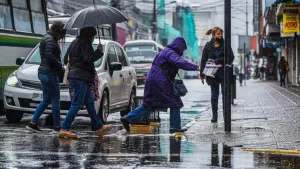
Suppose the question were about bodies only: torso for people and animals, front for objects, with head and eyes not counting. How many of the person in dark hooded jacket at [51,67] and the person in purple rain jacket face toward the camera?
0

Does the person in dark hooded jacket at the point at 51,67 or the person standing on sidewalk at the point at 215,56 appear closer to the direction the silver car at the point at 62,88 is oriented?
the person in dark hooded jacket

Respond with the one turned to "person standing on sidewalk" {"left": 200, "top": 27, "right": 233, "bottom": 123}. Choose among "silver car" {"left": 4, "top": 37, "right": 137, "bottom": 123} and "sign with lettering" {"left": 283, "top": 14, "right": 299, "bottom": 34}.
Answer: the sign with lettering

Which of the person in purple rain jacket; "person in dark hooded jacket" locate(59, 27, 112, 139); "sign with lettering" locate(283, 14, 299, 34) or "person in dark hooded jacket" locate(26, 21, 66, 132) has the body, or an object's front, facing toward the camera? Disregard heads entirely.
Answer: the sign with lettering

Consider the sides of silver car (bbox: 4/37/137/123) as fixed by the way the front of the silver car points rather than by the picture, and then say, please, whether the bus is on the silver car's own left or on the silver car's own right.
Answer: on the silver car's own right

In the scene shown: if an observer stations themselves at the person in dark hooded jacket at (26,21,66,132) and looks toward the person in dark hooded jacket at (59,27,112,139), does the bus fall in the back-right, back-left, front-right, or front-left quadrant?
back-left
